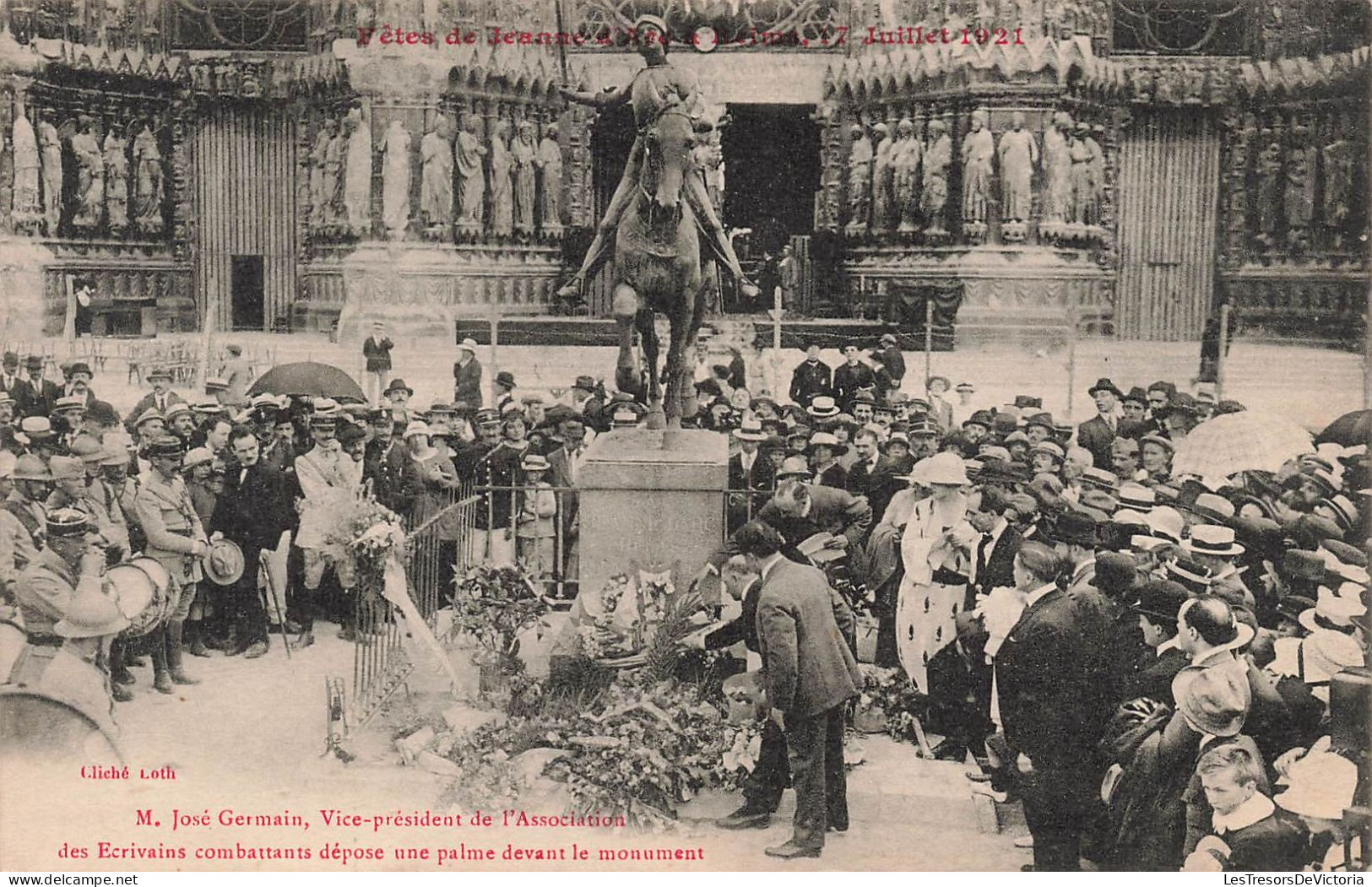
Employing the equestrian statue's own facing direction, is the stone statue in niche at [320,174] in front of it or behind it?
behind

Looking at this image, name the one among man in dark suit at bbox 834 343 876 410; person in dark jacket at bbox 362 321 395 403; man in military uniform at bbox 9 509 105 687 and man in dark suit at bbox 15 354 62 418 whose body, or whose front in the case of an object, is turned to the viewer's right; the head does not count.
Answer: the man in military uniform

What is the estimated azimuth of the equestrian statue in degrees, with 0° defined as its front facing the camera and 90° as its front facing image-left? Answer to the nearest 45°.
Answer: approximately 0°

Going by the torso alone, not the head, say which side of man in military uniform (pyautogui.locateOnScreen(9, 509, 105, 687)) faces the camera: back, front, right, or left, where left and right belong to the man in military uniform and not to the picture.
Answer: right

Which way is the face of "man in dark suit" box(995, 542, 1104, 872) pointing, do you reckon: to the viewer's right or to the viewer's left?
to the viewer's left

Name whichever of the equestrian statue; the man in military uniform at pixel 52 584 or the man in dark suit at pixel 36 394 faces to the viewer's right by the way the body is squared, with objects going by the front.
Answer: the man in military uniform

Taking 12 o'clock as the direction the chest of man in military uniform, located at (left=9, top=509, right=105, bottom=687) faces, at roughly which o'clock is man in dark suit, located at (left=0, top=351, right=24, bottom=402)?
The man in dark suit is roughly at 9 o'clock from the man in military uniform.

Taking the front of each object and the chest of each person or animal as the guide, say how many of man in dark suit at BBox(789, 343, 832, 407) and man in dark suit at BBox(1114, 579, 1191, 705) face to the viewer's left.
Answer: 1

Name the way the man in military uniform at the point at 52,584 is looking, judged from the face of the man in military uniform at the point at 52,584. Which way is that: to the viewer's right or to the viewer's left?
to the viewer's right

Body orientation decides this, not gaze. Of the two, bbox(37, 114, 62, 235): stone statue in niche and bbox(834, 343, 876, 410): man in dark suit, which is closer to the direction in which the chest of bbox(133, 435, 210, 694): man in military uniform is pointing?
the man in dark suit

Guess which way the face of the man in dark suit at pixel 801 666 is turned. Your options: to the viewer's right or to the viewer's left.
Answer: to the viewer's left
